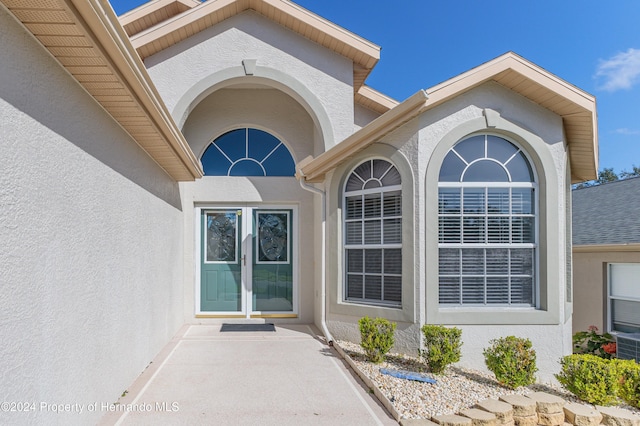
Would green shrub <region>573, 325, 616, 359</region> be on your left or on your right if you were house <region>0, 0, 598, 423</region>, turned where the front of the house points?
on your left

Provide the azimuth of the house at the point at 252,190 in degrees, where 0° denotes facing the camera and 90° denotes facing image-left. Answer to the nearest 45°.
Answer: approximately 0°

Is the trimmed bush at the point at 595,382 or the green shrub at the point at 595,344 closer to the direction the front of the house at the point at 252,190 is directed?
the trimmed bush

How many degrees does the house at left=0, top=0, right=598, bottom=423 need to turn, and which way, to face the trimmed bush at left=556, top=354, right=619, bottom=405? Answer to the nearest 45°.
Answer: approximately 45° to its left

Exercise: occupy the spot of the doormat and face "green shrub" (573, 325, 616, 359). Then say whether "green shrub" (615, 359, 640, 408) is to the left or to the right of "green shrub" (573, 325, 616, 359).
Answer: right

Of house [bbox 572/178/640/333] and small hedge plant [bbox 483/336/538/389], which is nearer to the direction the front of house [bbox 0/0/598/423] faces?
the small hedge plant
